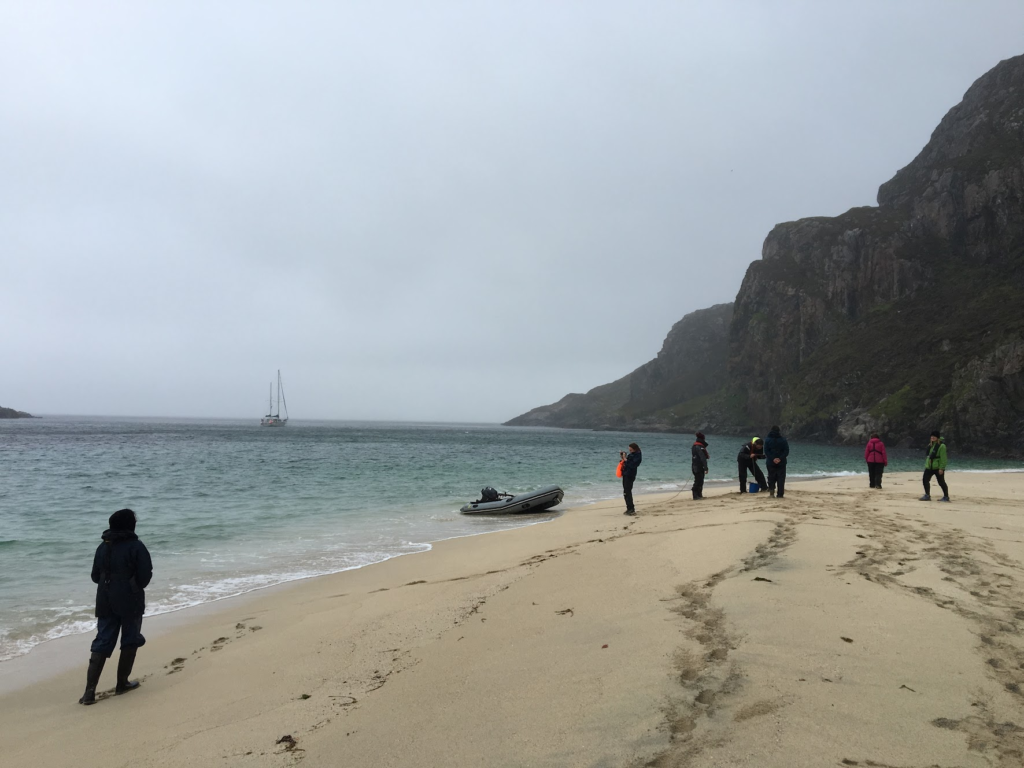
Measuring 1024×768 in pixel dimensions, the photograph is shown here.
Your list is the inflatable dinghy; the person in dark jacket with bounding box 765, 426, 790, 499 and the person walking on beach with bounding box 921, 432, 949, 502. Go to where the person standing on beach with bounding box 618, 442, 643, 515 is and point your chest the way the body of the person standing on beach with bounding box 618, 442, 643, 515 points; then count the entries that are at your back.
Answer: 2

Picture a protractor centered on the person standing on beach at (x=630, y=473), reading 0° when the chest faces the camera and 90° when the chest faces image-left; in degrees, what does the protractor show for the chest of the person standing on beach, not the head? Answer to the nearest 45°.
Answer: approximately 90°

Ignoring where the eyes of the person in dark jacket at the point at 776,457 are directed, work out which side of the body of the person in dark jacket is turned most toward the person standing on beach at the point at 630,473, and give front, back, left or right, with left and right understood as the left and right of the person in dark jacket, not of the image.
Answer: left

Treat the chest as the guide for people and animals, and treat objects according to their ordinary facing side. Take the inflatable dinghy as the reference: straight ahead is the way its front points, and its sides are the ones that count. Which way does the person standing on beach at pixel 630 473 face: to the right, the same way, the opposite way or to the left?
the opposite way

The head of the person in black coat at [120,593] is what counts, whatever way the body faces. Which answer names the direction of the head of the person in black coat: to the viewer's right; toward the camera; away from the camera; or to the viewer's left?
away from the camera

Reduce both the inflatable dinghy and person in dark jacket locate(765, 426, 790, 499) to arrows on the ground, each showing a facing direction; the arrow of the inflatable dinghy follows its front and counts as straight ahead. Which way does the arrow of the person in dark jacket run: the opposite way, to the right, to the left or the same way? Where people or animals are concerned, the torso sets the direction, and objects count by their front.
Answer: to the left

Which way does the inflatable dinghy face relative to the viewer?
to the viewer's right

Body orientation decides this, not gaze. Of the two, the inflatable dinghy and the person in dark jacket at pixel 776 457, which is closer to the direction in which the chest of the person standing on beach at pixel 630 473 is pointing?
the inflatable dinghy

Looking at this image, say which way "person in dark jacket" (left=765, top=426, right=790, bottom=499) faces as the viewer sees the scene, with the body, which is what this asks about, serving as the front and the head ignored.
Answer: away from the camera

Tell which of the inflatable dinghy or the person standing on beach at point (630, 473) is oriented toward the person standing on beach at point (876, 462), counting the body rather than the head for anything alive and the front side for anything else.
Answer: the inflatable dinghy
